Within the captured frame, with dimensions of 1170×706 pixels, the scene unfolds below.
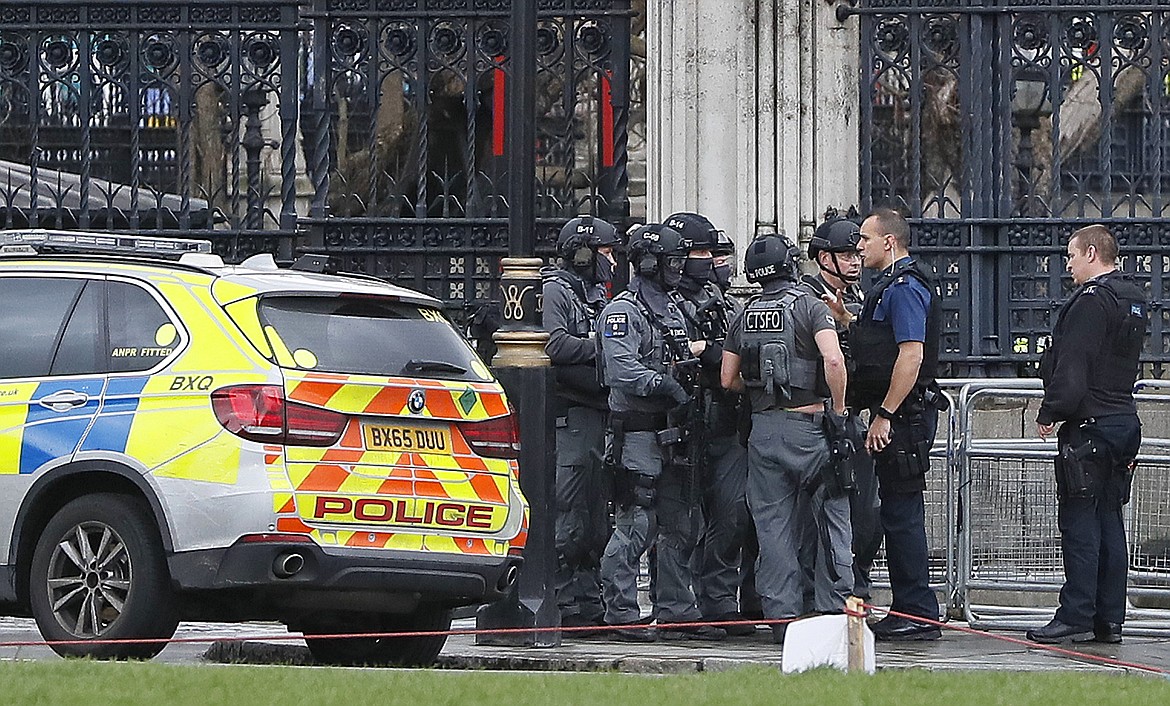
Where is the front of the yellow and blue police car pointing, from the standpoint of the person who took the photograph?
facing away from the viewer and to the left of the viewer

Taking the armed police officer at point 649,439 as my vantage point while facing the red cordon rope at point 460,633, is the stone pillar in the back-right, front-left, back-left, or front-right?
back-right

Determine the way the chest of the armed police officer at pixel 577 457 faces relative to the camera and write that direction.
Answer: to the viewer's right

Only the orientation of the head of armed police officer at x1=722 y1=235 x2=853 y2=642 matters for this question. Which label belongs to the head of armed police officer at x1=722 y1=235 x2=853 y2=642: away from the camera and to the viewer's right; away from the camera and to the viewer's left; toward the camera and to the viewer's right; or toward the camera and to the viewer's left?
away from the camera and to the viewer's right

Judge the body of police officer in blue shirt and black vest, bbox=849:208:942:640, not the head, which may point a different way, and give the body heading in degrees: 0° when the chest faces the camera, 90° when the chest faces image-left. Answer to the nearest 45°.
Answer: approximately 90°

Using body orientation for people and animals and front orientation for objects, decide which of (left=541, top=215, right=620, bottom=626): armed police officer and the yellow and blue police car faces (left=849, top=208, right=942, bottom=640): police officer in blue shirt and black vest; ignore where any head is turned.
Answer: the armed police officer

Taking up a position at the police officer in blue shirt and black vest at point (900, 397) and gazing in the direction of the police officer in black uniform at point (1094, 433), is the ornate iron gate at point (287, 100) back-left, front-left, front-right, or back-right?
back-left

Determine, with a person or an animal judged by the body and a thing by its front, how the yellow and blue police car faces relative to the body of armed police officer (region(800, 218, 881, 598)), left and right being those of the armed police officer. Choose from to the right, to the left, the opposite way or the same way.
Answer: the opposite way

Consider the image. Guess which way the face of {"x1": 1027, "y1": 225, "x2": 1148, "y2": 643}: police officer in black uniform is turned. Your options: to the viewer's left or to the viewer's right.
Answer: to the viewer's left

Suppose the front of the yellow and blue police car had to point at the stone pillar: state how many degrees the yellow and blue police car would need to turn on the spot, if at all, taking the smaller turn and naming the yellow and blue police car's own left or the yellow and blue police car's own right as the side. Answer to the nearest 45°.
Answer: approximately 90° to the yellow and blue police car's own right

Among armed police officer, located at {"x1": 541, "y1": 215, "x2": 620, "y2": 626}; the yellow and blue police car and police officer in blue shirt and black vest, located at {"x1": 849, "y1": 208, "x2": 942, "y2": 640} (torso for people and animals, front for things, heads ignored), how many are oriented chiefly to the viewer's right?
1
